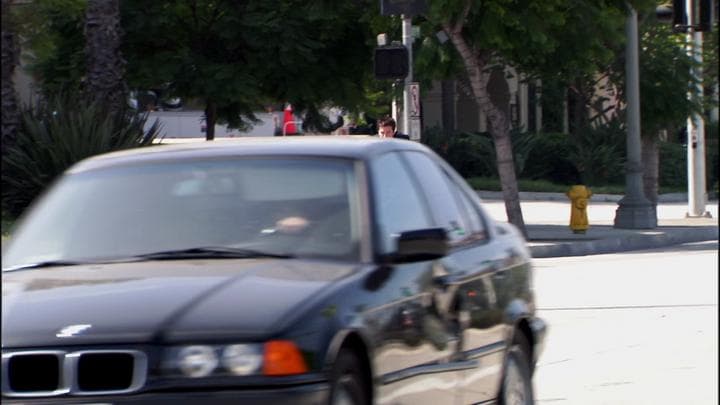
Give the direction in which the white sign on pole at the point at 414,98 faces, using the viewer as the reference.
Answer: facing the viewer

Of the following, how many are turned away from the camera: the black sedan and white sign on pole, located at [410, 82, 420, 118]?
0

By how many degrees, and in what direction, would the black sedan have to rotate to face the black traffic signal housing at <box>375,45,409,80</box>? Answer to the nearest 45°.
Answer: approximately 135° to its right

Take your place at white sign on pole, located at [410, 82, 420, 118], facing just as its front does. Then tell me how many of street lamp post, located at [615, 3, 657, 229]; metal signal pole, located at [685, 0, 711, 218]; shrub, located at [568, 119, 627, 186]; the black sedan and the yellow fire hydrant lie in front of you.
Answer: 1

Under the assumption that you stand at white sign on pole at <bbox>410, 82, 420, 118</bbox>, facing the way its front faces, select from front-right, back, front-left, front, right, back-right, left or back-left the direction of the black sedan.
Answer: front

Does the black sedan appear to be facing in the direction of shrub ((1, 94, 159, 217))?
no

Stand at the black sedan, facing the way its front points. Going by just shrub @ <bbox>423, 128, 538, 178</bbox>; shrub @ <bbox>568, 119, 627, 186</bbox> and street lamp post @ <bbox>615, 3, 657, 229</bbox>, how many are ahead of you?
0

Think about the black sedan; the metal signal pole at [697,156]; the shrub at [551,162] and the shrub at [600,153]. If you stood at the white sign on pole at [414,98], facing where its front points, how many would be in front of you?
1

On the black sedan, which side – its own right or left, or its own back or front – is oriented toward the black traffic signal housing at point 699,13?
back

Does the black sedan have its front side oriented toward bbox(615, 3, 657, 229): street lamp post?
no

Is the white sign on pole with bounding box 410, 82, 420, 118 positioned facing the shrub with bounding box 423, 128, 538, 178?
no

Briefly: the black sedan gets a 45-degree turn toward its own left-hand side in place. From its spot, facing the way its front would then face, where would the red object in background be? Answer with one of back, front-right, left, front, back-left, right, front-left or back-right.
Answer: back

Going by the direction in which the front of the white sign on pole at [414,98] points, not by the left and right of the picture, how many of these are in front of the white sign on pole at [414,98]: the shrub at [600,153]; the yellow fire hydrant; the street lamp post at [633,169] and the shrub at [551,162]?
0
